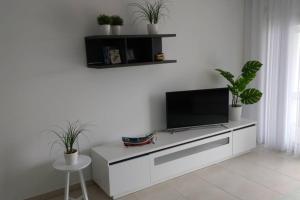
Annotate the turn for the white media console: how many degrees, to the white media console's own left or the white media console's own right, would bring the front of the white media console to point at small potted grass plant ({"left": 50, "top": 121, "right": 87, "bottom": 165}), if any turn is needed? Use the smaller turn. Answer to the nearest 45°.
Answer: approximately 135° to the white media console's own right

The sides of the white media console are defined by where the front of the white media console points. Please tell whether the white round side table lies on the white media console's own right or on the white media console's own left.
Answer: on the white media console's own right

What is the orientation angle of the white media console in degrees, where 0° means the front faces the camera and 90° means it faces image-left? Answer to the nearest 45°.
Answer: approximately 315°
